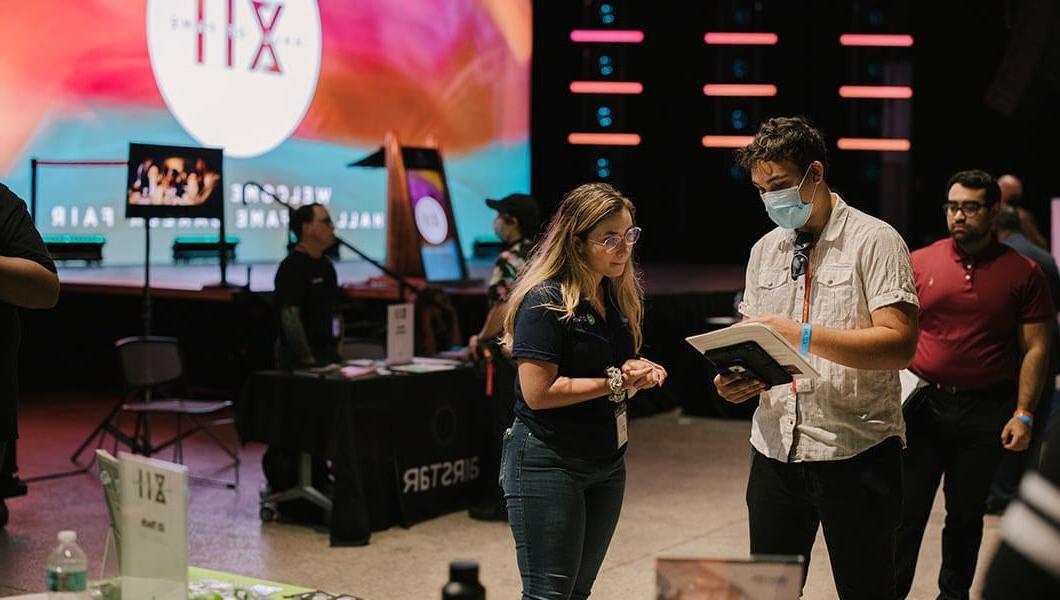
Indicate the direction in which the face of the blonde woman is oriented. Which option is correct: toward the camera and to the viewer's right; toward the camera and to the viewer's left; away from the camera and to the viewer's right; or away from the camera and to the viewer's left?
toward the camera and to the viewer's right

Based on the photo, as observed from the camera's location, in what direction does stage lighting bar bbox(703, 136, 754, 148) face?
facing the viewer

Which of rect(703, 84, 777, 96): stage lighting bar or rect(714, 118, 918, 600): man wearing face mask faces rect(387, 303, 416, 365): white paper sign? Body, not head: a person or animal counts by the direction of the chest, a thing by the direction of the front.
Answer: the stage lighting bar

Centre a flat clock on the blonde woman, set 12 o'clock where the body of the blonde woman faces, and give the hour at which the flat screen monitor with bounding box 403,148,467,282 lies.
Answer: The flat screen monitor is roughly at 7 o'clock from the blonde woman.

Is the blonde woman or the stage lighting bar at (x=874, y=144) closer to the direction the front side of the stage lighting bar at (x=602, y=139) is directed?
the blonde woman

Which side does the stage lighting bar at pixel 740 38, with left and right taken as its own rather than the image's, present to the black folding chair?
front

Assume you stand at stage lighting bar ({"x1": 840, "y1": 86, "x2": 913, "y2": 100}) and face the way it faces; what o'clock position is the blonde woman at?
The blonde woman is roughly at 12 o'clock from the stage lighting bar.

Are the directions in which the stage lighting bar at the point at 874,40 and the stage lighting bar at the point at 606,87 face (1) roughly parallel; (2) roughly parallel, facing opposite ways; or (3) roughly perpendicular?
roughly parallel

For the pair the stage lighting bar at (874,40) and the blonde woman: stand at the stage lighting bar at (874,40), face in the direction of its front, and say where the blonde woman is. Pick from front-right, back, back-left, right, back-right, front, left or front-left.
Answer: front

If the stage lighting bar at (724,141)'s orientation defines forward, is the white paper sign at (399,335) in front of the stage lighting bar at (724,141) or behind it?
in front

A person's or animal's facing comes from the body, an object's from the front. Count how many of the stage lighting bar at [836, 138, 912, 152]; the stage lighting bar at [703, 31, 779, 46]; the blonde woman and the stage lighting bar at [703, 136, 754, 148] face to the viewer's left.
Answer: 0

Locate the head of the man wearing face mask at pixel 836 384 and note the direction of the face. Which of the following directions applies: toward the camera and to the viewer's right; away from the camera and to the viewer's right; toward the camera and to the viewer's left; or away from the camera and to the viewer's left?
toward the camera and to the viewer's left

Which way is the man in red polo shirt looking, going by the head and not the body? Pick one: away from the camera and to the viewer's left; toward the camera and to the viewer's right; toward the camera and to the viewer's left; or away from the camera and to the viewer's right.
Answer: toward the camera and to the viewer's left

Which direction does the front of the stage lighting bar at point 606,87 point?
toward the camera

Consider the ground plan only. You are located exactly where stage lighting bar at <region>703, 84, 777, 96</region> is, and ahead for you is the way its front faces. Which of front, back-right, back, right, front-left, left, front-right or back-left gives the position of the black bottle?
front
